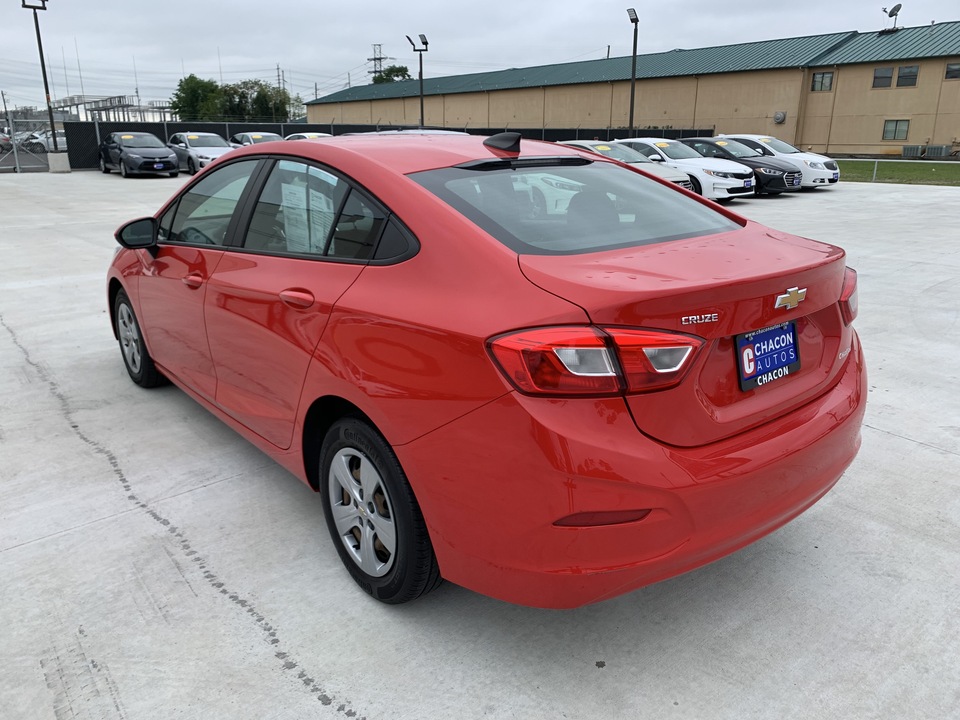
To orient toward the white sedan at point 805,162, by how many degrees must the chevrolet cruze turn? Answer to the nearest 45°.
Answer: approximately 90° to its right

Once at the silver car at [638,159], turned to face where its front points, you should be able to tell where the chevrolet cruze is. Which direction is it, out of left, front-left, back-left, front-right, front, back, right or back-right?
front-right

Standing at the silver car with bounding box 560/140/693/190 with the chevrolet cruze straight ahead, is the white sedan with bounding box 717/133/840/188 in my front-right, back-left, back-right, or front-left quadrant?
back-left

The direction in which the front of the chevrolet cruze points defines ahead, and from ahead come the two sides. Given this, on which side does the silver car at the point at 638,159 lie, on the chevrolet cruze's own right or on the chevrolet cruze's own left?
on the chevrolet cruze's own right

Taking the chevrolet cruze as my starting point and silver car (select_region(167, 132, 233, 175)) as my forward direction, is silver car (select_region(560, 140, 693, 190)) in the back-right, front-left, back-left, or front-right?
front-right

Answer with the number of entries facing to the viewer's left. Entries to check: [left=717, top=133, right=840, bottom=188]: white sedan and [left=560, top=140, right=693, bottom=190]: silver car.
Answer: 0

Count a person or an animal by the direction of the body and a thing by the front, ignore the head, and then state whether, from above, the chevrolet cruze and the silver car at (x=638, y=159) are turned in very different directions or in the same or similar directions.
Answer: very different directions

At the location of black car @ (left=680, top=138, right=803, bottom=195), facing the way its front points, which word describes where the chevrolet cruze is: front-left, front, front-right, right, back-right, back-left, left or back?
front-right

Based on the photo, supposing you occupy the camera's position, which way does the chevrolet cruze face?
facing away from the viewer and to the left of the viewer

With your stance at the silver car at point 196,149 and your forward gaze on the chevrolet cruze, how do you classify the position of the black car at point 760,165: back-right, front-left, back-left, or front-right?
front-left

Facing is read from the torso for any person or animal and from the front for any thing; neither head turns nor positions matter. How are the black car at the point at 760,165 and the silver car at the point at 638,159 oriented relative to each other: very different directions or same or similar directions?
same or similar directions

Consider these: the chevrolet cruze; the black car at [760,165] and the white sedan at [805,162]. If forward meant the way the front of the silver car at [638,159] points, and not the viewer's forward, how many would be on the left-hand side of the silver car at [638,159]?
2
